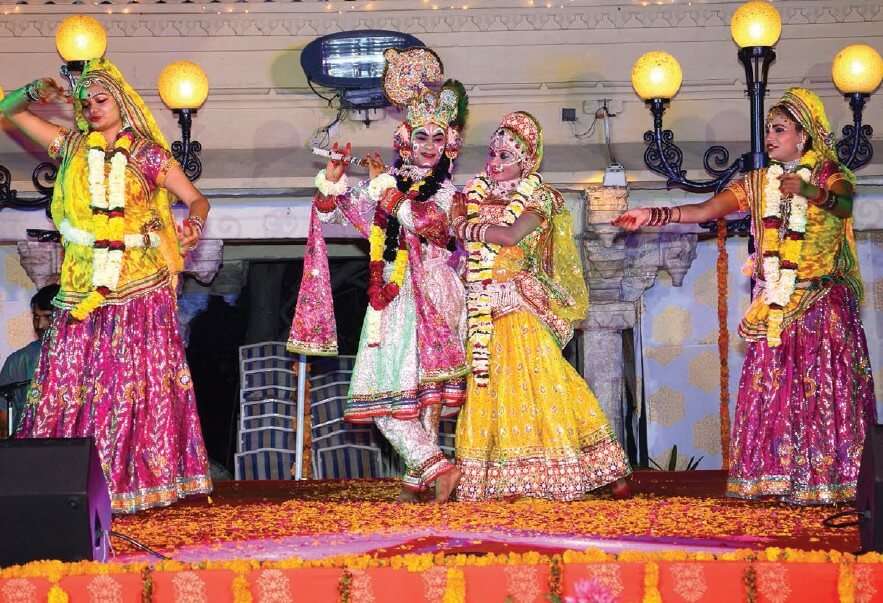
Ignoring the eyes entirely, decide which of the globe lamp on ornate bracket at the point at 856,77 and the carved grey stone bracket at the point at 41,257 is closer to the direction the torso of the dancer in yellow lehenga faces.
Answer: the carved grey stone bracket

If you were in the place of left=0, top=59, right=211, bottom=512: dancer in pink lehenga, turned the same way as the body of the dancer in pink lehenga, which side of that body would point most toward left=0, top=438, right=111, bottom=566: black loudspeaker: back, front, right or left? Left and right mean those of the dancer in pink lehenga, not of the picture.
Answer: front

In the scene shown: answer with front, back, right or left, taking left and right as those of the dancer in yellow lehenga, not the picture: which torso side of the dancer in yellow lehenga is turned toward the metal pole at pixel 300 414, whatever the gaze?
right

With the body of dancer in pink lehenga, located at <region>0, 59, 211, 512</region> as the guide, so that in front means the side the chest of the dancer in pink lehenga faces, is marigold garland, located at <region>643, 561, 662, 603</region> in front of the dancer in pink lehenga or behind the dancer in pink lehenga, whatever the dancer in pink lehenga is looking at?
in front

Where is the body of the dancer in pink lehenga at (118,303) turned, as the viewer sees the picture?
toward the camera

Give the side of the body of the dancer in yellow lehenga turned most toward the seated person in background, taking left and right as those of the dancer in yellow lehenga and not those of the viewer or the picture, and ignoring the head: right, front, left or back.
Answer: right

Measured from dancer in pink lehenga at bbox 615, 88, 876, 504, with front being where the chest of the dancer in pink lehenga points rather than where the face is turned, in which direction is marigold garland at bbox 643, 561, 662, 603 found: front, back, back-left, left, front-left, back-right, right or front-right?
front-left

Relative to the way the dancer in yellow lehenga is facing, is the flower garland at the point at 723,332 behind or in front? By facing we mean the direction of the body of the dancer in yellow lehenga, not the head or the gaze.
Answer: behind

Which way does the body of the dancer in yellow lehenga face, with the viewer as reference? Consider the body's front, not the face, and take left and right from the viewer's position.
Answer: facing the viewer and to the left of the viewer

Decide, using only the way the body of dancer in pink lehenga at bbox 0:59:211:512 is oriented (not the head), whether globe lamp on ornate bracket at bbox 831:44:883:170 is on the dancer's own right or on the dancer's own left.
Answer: on the dancer's own left

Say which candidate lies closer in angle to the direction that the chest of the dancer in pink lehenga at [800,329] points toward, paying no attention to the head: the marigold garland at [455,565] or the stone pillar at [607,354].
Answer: the marigold garland

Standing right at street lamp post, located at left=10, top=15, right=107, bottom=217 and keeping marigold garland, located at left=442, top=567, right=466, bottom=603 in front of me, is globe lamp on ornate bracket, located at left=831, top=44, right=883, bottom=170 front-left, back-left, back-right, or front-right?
front-left

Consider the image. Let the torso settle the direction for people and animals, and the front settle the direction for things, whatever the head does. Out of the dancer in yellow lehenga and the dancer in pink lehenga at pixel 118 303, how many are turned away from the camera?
0

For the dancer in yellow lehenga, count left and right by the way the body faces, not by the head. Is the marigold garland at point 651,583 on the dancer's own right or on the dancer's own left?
on the dancer's own left

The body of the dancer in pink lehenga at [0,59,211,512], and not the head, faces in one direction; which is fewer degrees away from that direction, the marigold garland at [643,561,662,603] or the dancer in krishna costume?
the marigold garland

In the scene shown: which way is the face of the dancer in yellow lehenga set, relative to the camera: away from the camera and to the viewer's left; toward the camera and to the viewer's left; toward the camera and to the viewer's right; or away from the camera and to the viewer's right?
toward the camera and to the viewer's left

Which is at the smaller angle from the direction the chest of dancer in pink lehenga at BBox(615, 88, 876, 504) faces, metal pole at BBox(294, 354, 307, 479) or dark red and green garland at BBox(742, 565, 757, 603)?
the dark red and green garland
